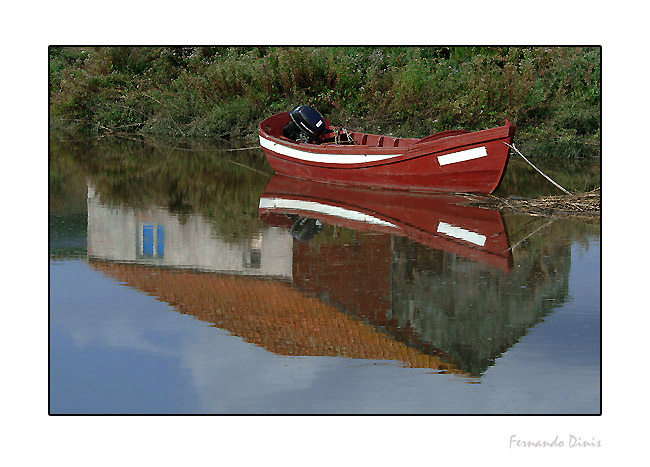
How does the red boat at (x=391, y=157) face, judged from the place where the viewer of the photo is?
facing the viewer and to the right of the viewer
